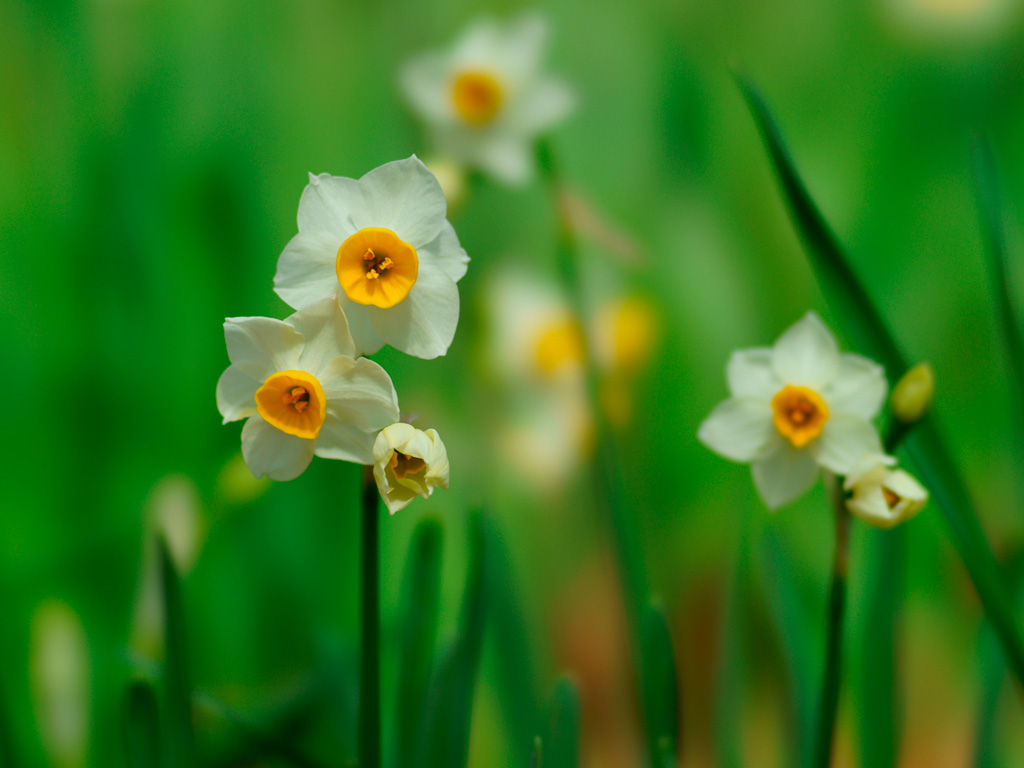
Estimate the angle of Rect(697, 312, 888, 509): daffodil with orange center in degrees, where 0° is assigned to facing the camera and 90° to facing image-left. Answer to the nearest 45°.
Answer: approximately 0°
